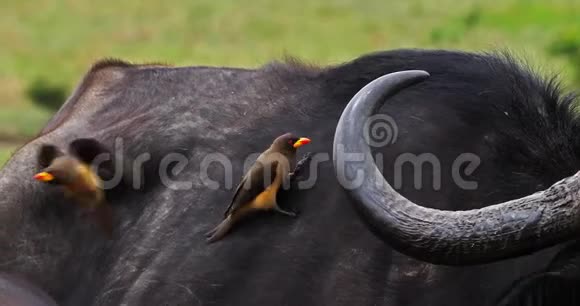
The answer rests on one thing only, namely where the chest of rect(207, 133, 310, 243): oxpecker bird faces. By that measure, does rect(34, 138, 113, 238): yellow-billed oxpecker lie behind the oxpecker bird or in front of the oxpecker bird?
behind

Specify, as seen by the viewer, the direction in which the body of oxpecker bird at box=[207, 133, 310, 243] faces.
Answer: to the viewer's right

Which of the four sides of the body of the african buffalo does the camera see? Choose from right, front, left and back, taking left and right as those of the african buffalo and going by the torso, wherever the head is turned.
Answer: right
